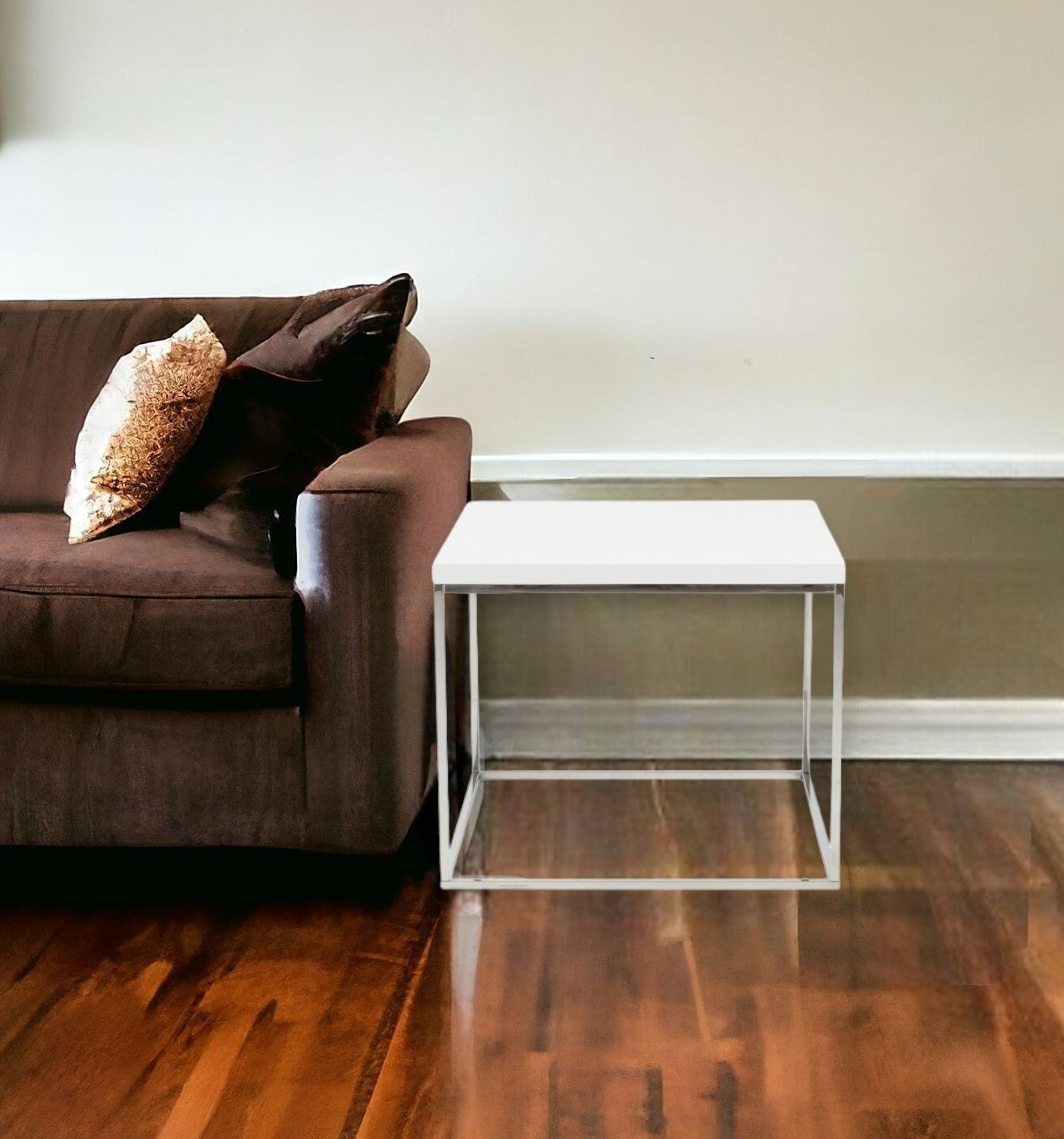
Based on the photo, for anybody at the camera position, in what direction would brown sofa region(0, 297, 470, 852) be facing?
facing the viewer
